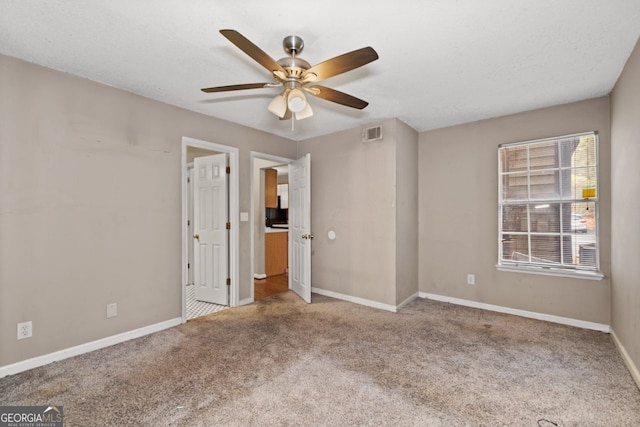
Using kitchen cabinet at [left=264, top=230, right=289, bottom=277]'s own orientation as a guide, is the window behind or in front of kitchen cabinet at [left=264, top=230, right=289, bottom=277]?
in front

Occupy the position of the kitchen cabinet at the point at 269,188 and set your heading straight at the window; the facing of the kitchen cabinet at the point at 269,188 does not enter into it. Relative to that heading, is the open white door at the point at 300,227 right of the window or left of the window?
right

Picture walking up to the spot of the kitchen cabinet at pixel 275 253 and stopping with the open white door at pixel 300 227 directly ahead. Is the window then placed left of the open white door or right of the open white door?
left
